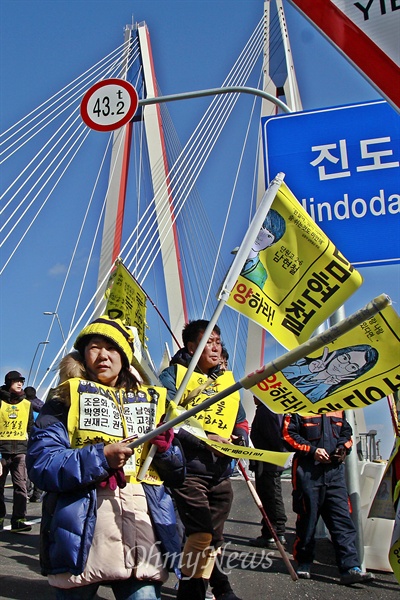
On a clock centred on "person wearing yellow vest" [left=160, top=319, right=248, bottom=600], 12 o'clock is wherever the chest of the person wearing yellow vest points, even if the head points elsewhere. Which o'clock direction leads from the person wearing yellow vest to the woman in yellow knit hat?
The woman in yellow knit hat is roughly at 2 o'clock from the person wearing yellow vest.

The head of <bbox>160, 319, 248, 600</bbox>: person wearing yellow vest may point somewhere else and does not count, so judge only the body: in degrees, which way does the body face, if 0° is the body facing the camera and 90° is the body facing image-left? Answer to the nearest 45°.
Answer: approximately 315°

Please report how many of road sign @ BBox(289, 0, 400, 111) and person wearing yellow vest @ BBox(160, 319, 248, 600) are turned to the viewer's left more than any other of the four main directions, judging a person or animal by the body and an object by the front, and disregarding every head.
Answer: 0

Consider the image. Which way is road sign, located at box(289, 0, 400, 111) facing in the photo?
toward the camera
